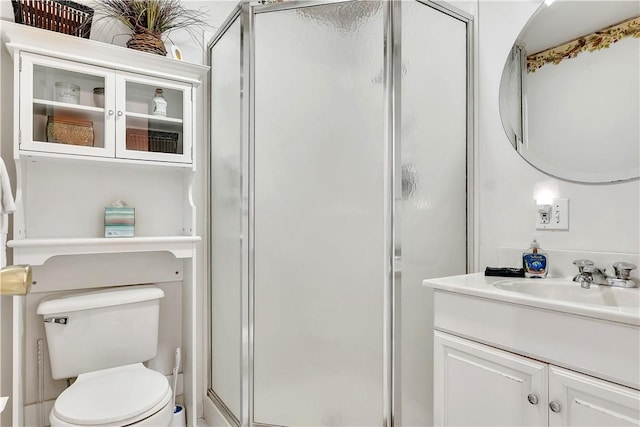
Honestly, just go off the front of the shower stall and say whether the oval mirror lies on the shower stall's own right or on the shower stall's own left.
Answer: on the shower stall's own left

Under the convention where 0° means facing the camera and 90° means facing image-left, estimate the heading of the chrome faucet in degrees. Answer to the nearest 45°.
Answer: approximately 45°

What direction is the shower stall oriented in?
toward the camera

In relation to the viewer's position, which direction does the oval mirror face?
facing the viewer and to the left of the viewer

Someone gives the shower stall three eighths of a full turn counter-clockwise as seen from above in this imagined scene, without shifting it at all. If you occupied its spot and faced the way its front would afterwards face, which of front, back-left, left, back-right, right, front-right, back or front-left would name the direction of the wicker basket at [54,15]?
back-left

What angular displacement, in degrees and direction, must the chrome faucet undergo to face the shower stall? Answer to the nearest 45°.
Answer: approximately 45° to its right

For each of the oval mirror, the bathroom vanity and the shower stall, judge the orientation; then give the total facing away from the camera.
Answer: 0

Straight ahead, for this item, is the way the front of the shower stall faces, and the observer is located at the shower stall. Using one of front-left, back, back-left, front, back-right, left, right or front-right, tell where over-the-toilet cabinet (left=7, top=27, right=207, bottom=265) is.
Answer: right
